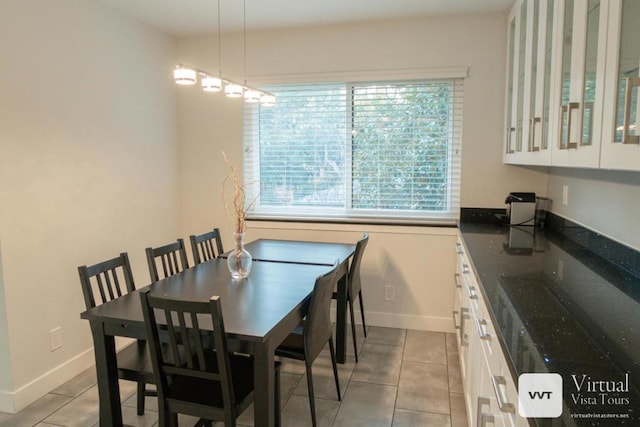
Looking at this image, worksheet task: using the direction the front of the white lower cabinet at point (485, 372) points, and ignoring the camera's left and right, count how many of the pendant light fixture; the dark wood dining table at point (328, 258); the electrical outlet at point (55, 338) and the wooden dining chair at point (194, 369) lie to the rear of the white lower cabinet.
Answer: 0

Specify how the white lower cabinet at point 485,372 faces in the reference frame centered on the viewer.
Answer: facing to the left of the viewer

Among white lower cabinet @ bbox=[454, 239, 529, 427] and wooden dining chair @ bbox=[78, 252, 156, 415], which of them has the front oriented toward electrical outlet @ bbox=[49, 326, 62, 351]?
the white lower cabinet

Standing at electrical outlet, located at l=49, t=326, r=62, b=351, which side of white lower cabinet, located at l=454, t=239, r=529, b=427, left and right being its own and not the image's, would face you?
front

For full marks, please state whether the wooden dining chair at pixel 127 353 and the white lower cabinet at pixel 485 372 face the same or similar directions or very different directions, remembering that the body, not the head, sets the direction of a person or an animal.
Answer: very different directions

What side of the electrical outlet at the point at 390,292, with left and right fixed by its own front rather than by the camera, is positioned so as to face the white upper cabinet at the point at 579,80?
front

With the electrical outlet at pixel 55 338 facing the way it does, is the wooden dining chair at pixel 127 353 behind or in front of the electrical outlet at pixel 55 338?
in front

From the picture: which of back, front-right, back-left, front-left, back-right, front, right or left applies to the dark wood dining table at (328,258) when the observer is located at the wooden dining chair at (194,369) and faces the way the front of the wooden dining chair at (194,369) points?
front

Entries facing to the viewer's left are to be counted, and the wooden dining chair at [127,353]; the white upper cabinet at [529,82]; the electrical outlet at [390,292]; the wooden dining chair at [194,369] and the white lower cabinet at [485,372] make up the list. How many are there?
2

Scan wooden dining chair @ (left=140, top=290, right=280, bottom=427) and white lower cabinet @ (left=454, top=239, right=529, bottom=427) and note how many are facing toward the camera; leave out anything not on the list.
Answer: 0

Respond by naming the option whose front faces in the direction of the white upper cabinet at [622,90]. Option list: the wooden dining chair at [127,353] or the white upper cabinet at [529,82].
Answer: the wooden dining chair

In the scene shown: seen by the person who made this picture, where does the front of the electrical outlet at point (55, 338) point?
facing the viewer and to the right of the viewer

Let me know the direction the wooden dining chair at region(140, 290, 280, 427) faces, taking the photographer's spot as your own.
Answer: facing away from the viewer and to the right of the viewer

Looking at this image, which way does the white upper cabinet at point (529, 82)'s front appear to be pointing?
to the viewer's left

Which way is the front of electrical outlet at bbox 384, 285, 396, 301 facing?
toward the camera

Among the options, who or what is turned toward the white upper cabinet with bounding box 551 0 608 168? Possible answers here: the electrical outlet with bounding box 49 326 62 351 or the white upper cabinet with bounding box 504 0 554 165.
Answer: the electrical outlet

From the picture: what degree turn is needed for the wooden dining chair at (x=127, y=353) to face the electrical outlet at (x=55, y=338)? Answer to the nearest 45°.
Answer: approximately 180°

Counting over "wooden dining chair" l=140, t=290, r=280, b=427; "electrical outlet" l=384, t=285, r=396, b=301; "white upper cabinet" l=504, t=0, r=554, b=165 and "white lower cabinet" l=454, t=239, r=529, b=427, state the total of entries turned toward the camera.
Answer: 1
